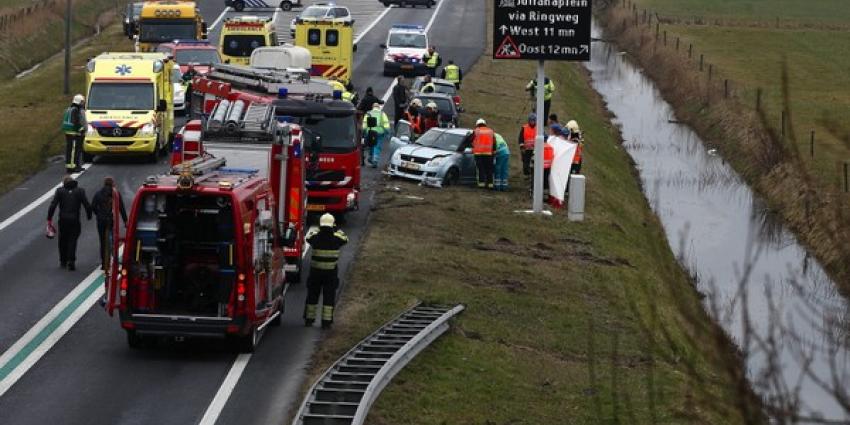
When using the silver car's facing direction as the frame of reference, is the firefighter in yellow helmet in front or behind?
in front

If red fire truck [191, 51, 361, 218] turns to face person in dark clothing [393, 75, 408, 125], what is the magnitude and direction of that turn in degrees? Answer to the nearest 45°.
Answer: approximately 135° to its left

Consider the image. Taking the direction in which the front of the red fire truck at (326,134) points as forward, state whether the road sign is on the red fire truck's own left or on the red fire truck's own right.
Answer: on the red fire truck's own left

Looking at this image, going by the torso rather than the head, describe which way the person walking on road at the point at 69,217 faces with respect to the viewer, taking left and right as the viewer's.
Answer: facing away from the viewer

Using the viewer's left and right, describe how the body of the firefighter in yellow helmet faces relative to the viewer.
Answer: facing away from the viewer

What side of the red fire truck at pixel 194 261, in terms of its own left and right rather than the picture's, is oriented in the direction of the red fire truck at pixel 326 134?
front

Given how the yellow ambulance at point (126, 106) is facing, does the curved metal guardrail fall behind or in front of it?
in front

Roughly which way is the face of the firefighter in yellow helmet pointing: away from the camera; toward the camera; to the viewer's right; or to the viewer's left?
away from the camera

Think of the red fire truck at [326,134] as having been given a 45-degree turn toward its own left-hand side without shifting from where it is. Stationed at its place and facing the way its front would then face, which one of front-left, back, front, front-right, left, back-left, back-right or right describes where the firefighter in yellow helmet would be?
right

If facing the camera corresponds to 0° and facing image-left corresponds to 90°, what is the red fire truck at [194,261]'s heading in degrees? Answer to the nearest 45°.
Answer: approximately 180°

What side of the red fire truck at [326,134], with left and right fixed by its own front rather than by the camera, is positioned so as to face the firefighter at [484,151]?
left

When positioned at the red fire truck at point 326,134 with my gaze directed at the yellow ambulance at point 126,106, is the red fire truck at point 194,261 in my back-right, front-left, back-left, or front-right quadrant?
back-left
